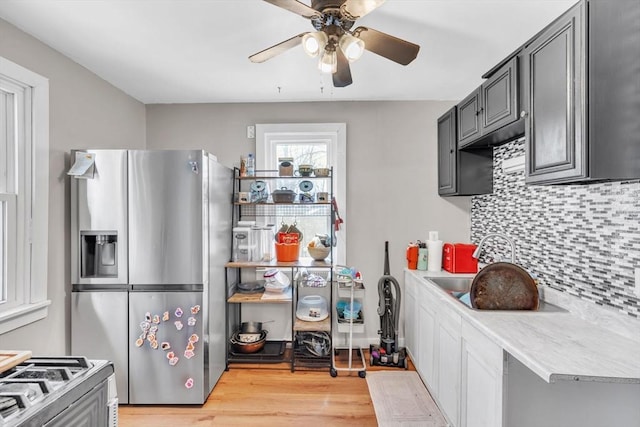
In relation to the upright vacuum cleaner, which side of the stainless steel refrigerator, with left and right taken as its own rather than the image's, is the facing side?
left

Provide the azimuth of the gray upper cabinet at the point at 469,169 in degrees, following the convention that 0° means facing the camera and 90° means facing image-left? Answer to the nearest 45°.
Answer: approximately 90°

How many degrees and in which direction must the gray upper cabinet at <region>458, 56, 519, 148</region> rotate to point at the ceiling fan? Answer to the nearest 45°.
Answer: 0° — it already faces it

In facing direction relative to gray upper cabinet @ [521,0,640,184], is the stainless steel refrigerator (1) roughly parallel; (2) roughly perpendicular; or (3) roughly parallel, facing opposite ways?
roughly perpendicular

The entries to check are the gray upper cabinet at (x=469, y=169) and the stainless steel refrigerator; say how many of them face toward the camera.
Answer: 1

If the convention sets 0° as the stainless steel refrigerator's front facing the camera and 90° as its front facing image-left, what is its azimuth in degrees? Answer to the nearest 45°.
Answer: approximately 0°

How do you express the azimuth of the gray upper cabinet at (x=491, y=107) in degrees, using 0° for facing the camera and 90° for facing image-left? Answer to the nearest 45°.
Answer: approximately 45°
